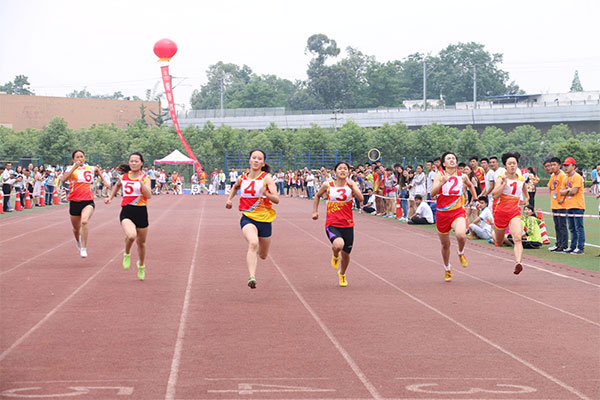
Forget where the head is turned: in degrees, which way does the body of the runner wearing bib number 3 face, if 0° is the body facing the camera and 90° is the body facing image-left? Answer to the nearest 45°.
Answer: approximately 0°

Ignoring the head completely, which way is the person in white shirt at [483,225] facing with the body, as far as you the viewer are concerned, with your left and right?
facing to the left of the viewer

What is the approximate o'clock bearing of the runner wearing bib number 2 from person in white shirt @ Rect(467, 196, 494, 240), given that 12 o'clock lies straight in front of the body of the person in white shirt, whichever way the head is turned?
The runner wearing bib number 2 is roughly at 9 o'clock from the person in white shirt.

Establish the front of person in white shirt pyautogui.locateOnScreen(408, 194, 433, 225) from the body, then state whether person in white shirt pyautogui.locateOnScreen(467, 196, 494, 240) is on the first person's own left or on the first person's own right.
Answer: on the first person's own left

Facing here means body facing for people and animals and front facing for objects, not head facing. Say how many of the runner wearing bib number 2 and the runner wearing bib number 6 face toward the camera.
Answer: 2

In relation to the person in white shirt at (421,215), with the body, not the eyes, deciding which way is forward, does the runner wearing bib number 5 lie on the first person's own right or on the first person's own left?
on the first person's own left

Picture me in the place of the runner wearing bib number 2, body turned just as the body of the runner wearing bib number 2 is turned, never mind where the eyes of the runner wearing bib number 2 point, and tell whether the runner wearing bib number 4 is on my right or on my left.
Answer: on my right

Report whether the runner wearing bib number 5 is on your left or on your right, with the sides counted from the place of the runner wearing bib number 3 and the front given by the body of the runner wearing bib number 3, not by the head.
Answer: on your right

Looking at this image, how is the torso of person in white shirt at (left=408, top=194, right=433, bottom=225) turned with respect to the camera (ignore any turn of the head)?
to the viewer's left

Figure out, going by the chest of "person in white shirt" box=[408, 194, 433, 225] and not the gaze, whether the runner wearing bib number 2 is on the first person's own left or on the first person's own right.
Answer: on the first person's own left
